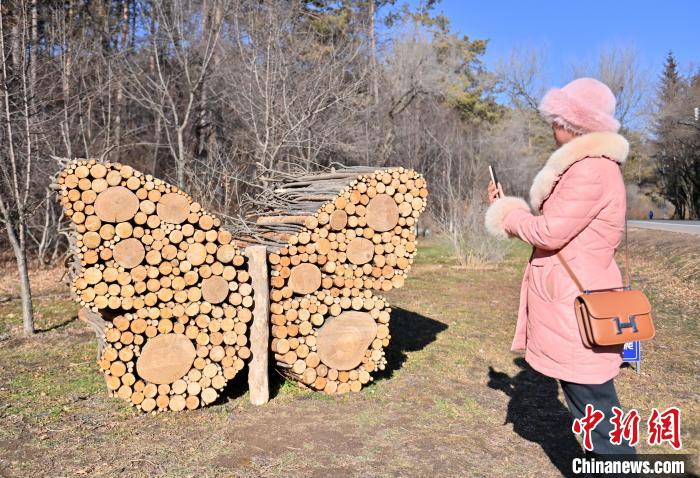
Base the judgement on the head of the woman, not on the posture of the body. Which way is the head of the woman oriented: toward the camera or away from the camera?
away from the camera

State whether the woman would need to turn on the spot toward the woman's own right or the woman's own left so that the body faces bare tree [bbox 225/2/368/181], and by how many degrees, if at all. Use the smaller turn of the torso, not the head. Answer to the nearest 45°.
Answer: approximately 45° to the woman's own right

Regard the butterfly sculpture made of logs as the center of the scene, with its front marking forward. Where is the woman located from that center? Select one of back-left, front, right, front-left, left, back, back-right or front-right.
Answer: front-left

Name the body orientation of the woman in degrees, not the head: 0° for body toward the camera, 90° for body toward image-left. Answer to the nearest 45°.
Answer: approximately 90°

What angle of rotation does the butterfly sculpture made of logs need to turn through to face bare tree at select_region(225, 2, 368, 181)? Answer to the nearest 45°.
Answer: approximately 180°

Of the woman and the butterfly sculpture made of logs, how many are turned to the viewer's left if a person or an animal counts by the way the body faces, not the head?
1

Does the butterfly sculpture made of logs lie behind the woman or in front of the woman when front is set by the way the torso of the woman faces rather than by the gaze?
in front

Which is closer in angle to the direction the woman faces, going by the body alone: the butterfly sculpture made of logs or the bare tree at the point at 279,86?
the butterfly sculpture made of logs
